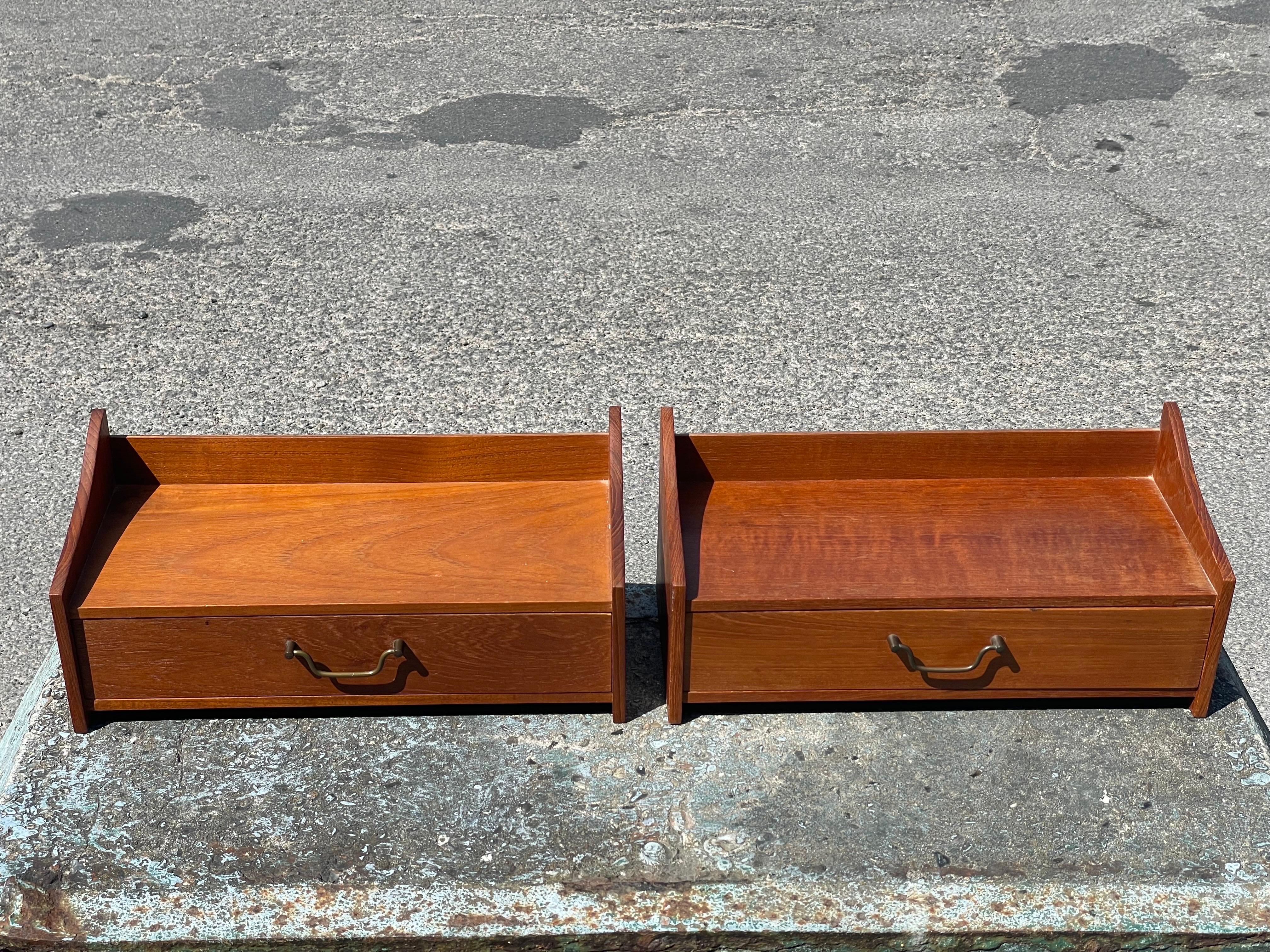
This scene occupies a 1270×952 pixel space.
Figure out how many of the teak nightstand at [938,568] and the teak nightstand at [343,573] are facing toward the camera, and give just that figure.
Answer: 2

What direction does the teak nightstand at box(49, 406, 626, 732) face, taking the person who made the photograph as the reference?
facing the viewer

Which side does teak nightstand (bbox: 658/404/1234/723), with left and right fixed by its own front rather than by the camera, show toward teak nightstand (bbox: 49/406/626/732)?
right

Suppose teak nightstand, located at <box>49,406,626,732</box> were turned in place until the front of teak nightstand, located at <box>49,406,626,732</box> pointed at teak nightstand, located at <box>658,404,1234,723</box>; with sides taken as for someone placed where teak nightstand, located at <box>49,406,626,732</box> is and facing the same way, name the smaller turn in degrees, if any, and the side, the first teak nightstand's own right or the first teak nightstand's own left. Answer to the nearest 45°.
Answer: approximately 90° to the first teak nightstand's own left

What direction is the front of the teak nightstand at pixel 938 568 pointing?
toward the camera

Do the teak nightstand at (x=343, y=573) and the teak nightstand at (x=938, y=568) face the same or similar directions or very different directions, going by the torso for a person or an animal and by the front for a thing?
same or similar directions
